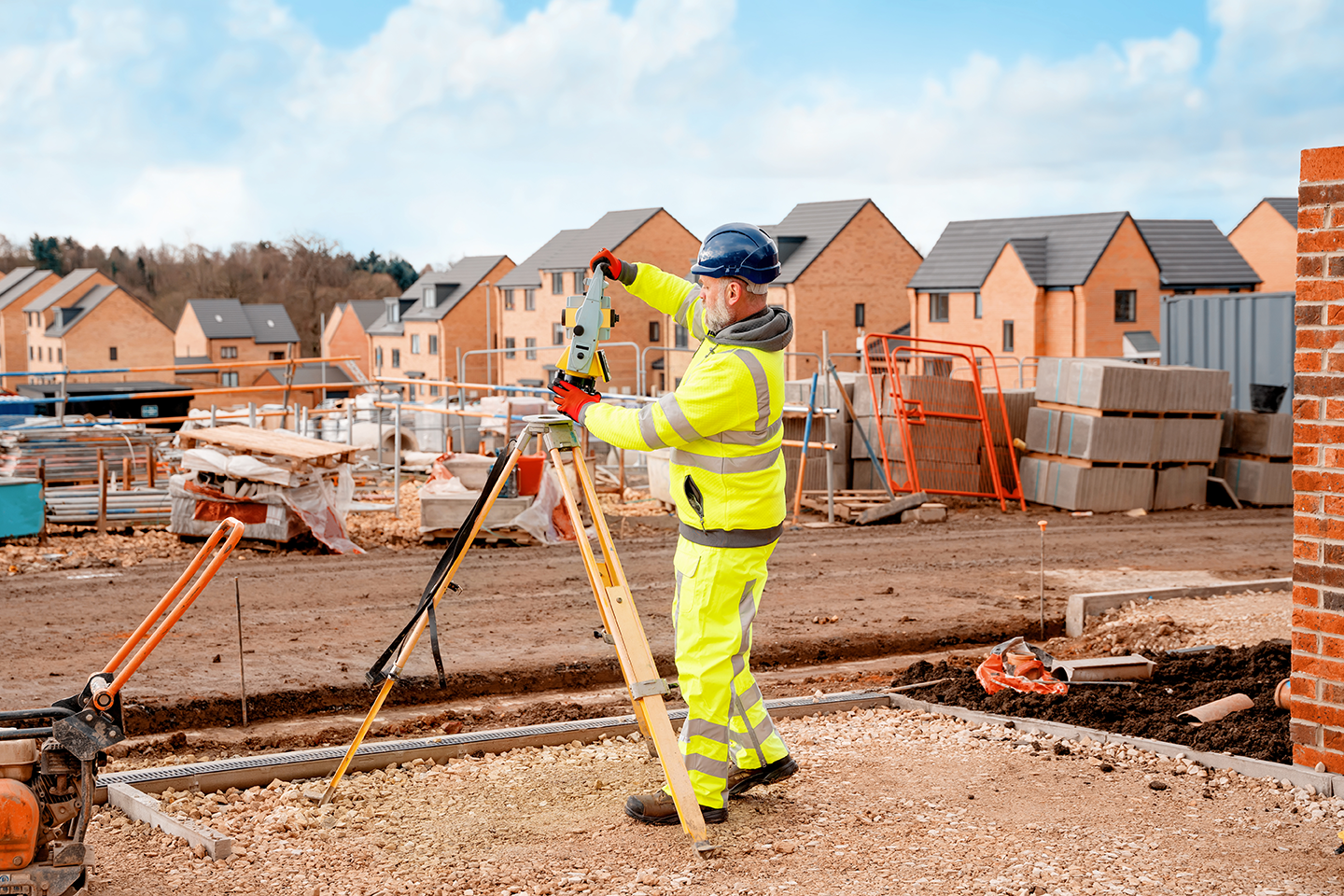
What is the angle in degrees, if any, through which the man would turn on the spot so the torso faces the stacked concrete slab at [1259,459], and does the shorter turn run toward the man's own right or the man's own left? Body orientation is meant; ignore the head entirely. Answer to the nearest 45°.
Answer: approximately 135° to the man's own right

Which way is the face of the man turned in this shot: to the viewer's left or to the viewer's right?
to the viewer's left

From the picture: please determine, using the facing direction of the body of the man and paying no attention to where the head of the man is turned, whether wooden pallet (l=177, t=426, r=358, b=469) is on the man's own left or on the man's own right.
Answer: on the man's own right

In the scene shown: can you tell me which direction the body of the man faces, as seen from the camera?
to the viewer's left

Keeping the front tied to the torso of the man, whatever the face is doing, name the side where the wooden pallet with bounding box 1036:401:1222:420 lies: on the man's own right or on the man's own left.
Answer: on the man's own right

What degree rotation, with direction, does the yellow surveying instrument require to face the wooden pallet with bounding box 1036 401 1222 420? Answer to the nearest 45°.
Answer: approximately 135° to its right

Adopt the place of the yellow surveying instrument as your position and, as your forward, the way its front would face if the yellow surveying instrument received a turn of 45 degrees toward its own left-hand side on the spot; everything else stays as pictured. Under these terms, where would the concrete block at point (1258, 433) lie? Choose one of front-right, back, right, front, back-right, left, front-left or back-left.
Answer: back

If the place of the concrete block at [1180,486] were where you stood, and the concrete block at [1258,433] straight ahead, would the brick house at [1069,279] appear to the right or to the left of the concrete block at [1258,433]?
left

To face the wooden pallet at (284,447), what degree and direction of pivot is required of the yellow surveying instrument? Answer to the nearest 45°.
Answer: approximately 90° to its right

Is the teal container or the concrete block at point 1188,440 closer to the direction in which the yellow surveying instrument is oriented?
the teal container

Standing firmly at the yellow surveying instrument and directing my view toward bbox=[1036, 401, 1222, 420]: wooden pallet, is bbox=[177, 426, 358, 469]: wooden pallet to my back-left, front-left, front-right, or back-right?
front-left

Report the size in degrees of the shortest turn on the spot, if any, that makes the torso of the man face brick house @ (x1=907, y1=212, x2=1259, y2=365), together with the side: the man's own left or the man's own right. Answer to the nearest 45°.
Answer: approximately 90° to the man's own right

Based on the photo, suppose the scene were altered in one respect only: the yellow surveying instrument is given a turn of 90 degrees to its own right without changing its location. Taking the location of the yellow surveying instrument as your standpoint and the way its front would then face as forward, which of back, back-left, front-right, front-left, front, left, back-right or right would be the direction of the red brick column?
right

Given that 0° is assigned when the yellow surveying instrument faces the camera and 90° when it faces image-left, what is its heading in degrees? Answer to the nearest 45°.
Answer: approximately 90°

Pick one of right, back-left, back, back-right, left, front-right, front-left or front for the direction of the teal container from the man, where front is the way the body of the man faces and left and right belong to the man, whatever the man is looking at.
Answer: front-right
